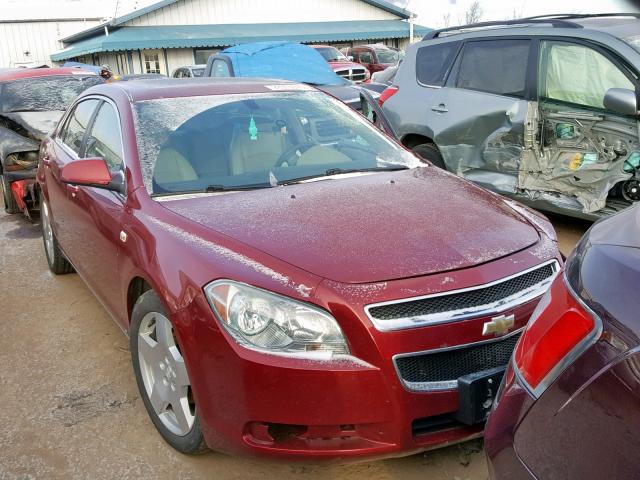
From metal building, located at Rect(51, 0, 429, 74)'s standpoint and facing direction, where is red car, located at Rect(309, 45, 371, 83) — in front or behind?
in front

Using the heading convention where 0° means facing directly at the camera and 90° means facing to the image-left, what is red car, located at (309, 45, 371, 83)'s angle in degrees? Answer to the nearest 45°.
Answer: approximately 315°

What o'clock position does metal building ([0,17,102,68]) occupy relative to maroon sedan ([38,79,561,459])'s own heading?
The metal building is roughly at 7 o'clock from the maroon sedan.

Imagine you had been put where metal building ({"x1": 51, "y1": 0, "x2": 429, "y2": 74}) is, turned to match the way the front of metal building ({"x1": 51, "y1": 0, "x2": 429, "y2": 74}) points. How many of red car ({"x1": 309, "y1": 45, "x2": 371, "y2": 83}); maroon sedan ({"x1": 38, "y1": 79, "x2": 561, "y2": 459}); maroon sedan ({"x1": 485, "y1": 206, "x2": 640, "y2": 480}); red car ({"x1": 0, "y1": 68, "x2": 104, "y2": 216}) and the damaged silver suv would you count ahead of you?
5

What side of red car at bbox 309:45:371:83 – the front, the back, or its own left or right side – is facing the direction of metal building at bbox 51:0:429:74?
back

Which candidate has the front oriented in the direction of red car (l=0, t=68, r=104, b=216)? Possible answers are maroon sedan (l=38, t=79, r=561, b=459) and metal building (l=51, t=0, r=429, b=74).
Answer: the metal building

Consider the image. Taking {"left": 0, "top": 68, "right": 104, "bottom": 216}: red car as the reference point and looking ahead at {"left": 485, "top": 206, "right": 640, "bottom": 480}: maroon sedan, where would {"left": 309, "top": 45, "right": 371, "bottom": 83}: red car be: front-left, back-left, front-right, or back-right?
back-left

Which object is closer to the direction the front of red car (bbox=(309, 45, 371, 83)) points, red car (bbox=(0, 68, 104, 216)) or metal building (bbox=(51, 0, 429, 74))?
the red car

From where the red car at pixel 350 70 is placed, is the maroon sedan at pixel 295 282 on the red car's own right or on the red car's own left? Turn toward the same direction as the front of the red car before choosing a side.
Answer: on the red car's own right

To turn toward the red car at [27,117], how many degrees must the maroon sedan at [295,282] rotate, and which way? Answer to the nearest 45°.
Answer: approximately 180°

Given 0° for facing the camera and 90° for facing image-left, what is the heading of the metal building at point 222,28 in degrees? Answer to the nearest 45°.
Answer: approximately 0°

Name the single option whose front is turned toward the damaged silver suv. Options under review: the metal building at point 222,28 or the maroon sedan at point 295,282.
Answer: the metal building

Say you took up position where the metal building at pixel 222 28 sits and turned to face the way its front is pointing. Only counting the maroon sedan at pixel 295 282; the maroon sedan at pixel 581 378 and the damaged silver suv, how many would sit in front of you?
3
